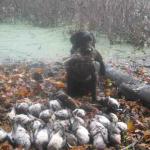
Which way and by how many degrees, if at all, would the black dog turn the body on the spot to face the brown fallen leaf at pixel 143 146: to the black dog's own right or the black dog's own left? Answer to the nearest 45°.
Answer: approximately 45° to the black dog's own left

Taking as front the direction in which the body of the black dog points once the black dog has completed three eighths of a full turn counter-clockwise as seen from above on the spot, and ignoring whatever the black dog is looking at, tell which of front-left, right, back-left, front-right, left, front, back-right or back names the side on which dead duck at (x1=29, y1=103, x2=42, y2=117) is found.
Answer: back

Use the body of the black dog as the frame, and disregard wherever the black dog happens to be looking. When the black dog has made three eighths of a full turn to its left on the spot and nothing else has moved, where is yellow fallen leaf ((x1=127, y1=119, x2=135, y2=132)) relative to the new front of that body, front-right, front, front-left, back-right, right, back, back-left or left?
right

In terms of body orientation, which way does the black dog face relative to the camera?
toward the camera

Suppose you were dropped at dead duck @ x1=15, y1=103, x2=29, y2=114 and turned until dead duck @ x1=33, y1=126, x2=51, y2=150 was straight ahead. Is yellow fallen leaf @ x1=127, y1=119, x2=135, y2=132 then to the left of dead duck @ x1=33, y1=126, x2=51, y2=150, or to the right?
left

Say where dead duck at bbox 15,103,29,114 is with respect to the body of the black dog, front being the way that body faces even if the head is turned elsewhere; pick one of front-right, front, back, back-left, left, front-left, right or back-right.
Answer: front-right

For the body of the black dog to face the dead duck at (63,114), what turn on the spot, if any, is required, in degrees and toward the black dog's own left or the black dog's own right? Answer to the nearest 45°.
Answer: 0° — it already faces it

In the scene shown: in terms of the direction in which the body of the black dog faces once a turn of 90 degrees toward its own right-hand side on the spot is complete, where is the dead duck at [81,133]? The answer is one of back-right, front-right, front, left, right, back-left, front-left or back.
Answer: left

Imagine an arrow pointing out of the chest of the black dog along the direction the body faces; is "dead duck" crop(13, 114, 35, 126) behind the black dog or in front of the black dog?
in front
